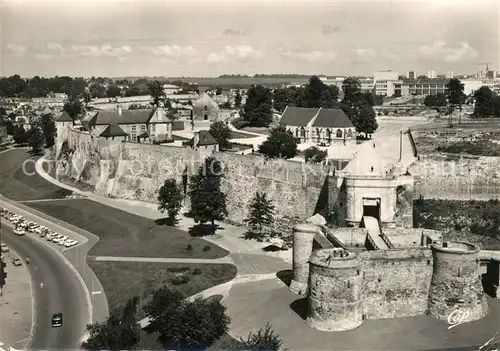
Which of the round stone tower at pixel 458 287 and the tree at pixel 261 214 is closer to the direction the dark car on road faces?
the tree

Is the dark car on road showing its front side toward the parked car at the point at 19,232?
yes

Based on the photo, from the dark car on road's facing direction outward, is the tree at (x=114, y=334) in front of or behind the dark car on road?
behind

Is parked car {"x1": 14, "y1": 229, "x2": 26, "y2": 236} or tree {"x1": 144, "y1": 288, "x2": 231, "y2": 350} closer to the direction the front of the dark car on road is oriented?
the parked car

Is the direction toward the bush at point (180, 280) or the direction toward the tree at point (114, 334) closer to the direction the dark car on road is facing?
the bush

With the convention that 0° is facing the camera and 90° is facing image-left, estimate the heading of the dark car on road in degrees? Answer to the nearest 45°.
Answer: approximately 180°
